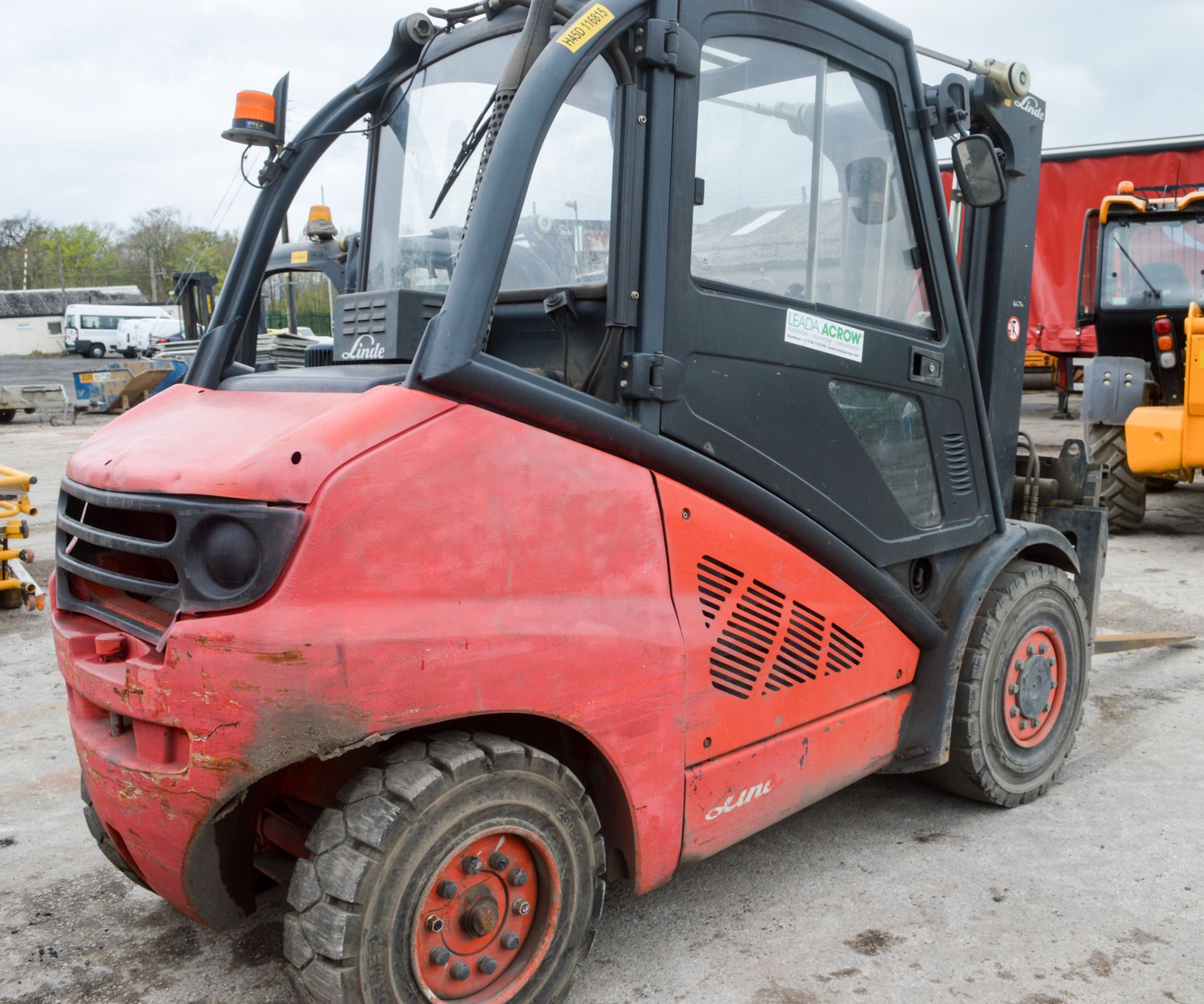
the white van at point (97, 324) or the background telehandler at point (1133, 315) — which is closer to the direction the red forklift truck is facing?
the background telehandler

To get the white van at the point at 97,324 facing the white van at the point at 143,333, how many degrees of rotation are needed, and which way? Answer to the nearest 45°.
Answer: approximately 135° to its right

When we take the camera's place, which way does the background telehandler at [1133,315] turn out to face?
facing away from the viewer

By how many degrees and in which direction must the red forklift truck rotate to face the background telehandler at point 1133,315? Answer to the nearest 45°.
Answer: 0° — it already faces it
